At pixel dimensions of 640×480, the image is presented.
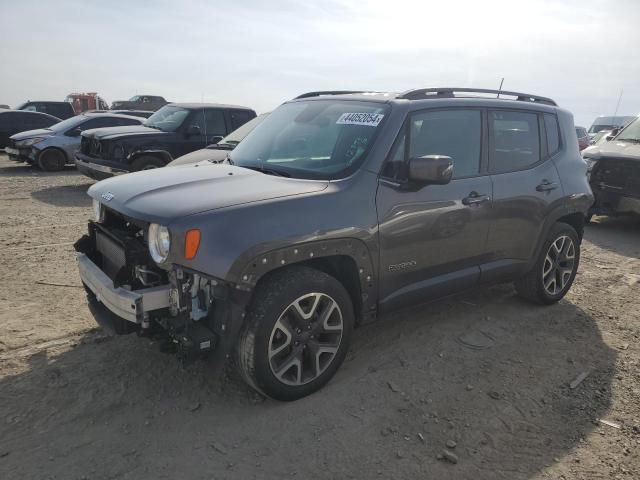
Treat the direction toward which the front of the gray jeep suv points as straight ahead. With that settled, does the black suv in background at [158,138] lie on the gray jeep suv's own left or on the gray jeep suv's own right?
on the gray jeep suv's own right

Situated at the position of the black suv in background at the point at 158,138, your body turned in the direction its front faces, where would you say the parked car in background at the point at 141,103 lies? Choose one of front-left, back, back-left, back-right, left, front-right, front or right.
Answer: back-right

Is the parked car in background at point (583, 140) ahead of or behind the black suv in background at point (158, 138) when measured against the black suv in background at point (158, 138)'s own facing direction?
behind

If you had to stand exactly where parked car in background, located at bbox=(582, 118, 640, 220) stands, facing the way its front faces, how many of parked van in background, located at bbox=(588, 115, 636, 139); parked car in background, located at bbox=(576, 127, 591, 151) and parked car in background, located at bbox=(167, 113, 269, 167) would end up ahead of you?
1

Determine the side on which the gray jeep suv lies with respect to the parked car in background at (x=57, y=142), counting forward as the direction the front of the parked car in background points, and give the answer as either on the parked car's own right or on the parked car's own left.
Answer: on the parked car's own left

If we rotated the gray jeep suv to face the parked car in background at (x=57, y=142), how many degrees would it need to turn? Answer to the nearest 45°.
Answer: approximately 90° to its right

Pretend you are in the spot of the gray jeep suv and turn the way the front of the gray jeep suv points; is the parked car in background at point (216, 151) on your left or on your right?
on your right

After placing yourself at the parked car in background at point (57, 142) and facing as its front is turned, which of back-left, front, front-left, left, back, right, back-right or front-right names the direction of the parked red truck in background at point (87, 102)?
back-right

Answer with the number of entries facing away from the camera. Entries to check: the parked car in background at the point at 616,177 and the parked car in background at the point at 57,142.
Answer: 0

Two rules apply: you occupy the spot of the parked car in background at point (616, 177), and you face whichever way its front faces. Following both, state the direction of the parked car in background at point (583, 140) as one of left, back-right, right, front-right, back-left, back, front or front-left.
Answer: back-right

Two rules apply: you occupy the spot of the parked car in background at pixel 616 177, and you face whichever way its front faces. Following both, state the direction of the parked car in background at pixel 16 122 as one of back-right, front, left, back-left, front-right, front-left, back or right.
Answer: front-right

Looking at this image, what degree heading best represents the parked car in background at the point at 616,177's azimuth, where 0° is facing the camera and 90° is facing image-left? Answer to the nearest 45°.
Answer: approximately 45°
